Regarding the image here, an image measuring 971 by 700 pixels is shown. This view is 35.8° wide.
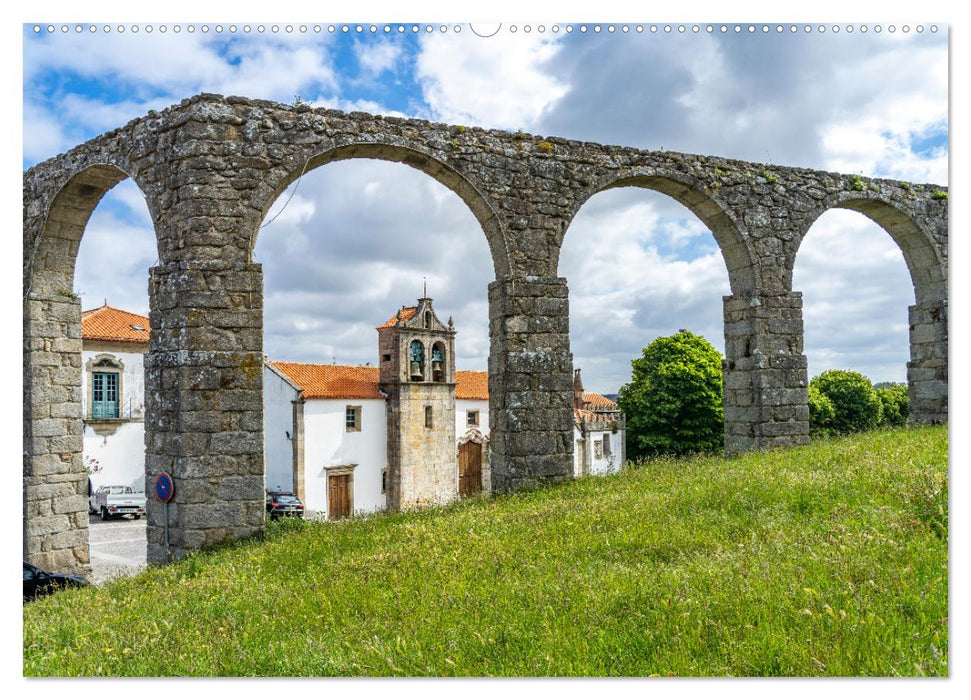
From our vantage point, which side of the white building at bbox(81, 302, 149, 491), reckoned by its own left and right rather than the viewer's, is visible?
front

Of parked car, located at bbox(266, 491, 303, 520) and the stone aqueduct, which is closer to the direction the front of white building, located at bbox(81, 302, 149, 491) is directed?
the stone aqueduct

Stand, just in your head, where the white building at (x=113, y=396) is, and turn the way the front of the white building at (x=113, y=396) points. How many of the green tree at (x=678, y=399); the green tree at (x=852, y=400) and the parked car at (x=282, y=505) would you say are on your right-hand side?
0

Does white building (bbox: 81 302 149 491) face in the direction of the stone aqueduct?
yes

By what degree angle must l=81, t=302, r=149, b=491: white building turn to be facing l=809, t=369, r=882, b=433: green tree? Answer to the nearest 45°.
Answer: approximately 90° to its left

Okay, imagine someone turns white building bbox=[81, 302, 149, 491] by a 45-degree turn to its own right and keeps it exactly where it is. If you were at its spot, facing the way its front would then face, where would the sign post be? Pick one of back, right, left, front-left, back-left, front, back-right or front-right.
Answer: front-left

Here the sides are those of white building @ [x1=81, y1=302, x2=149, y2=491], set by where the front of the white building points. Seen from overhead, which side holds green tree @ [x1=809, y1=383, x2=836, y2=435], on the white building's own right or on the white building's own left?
on the white building's own left

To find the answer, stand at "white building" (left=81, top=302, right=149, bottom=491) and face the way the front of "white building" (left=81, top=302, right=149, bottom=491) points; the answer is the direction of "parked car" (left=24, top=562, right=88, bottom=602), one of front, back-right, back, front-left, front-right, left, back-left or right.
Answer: front

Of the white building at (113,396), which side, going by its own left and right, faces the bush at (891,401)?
left
